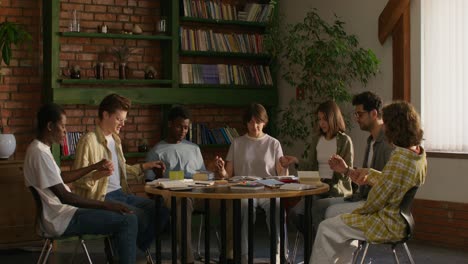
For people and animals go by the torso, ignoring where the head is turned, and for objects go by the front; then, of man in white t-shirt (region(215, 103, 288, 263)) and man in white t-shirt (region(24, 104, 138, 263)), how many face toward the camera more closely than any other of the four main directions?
1

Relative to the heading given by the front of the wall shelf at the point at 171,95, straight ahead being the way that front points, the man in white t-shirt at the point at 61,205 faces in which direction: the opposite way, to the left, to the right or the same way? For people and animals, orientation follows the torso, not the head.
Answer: to the left

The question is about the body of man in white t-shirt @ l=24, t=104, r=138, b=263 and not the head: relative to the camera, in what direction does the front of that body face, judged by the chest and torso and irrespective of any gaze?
to the viewer's right

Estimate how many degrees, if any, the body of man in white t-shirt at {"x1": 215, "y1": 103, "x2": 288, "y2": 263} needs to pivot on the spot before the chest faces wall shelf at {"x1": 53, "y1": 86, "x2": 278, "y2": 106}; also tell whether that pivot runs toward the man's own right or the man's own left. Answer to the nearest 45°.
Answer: approximately 135° to the man's own right

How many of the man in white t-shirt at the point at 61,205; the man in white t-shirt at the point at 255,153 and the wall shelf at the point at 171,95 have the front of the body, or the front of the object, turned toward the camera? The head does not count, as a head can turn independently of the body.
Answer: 2
